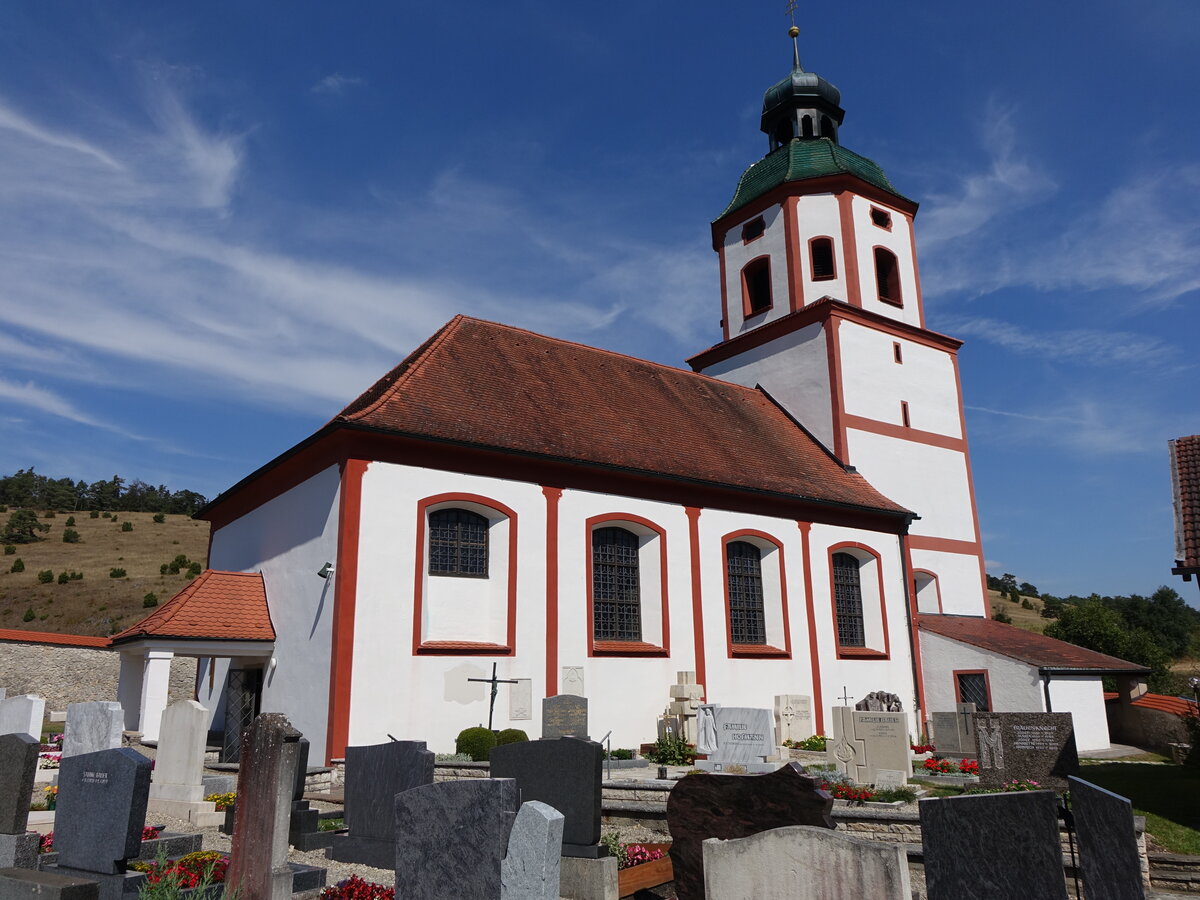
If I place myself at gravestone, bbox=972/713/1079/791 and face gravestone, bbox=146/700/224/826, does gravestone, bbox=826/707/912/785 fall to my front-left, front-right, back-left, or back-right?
front-right

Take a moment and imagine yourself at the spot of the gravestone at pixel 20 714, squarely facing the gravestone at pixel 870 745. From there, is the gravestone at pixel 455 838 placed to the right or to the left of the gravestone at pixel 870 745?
right

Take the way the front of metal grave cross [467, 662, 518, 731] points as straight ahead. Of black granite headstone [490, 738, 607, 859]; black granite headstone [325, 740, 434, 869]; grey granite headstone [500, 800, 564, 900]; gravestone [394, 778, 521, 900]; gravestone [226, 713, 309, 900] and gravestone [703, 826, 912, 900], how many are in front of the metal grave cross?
6

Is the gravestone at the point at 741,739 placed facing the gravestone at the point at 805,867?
yes

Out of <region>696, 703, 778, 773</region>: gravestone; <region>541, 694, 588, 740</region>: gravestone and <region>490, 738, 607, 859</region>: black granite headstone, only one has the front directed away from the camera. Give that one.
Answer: the black granite headstone

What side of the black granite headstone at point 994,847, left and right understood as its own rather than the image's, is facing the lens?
back

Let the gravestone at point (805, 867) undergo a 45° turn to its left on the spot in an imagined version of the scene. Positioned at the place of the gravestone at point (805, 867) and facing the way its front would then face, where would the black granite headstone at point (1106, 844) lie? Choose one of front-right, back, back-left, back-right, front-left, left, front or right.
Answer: back-right

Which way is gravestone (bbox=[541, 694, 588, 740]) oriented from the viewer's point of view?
toward the camera

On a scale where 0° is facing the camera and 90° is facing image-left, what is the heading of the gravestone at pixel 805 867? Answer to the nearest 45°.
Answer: approximately 180°

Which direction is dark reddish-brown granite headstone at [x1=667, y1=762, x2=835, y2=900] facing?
away from the camera

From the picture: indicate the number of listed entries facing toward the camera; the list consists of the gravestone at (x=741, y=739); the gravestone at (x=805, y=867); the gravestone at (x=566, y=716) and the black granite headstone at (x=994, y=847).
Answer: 2

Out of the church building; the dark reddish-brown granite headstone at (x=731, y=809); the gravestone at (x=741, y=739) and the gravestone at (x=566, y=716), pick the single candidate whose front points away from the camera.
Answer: the dark reddish-brown granite headstone

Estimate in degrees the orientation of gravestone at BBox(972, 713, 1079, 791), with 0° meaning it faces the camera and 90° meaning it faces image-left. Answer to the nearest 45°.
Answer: approximately 0°

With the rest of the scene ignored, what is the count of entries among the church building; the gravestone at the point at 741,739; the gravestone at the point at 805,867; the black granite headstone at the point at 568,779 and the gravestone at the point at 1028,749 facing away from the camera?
2

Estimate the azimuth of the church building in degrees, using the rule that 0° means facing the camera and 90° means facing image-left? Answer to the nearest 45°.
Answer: approximately 45°

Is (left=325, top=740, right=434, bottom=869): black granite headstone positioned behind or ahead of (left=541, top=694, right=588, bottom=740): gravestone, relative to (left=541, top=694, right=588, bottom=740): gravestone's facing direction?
ahead

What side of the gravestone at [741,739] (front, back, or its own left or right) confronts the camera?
front

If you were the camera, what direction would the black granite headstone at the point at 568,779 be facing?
facing away from the viewer

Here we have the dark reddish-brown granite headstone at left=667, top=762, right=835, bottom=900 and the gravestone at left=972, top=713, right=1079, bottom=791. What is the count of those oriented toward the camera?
1

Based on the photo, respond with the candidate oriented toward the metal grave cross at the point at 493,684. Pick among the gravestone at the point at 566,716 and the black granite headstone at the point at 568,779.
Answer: the black granite headstone

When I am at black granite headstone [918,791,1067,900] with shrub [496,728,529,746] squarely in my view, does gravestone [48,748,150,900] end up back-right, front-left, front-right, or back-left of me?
front-left

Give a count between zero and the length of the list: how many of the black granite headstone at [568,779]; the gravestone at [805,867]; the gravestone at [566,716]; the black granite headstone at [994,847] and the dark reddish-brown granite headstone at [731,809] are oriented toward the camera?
1
